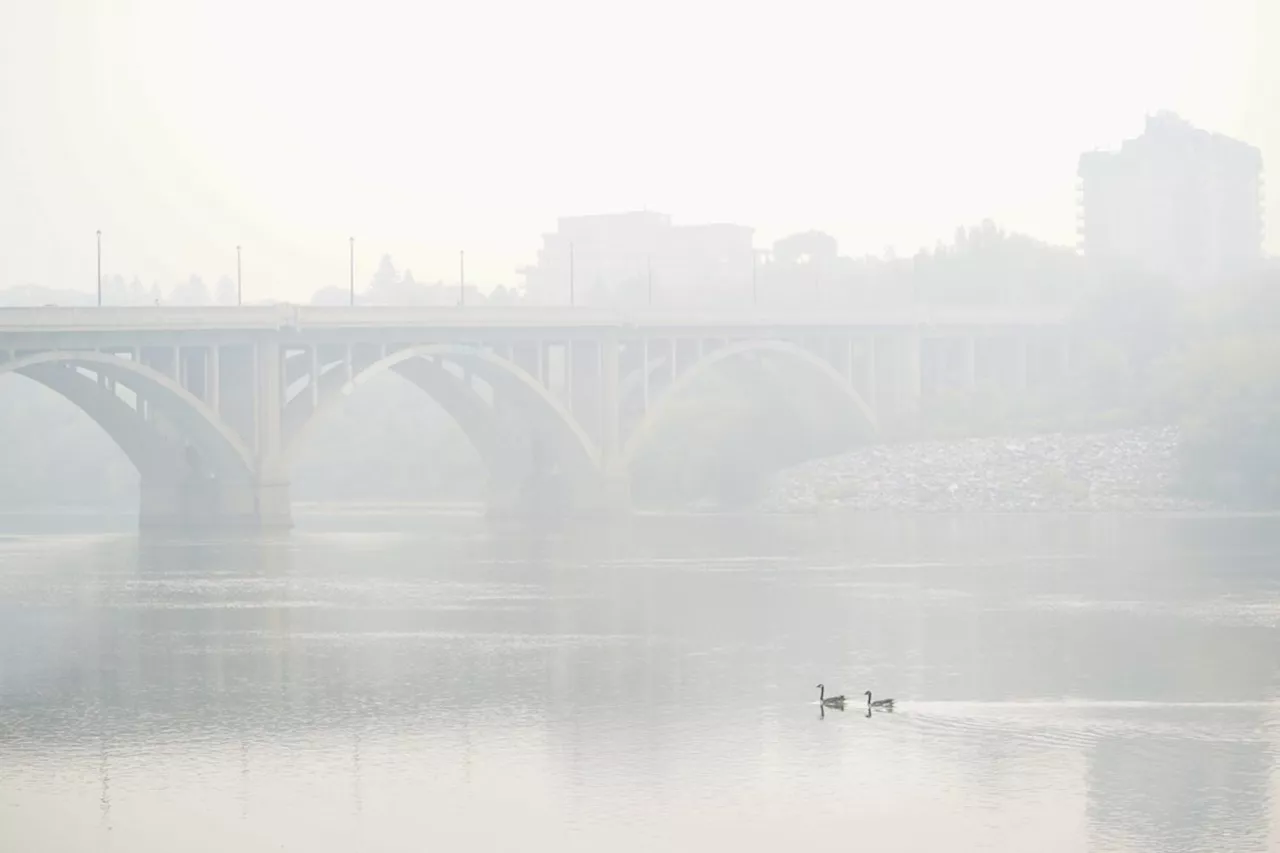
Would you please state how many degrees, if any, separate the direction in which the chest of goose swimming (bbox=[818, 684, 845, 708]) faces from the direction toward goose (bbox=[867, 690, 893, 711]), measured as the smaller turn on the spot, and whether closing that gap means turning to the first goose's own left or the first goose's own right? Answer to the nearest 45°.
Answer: approximately 180°

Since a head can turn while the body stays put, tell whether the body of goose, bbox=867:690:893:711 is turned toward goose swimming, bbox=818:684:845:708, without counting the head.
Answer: yes

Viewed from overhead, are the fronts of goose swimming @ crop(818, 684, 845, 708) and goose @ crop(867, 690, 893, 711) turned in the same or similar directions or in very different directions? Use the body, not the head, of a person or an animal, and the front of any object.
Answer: same or similar directions

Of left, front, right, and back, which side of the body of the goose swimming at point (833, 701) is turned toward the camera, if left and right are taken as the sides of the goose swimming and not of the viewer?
left

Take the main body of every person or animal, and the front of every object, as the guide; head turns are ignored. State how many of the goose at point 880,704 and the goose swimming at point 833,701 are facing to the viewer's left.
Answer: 2

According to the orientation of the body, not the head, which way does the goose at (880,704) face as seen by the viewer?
to the viewer's left
